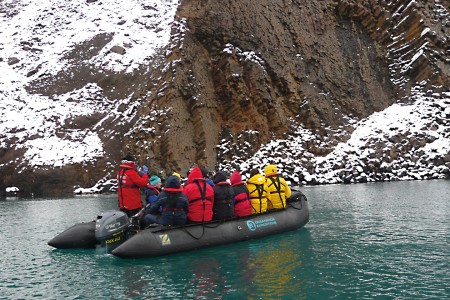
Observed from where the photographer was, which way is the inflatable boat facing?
facing away from the viewer and to the right of the viewer

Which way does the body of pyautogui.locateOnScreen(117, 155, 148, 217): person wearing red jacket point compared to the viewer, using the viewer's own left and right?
facing away from the viewer and to the right of the viewer

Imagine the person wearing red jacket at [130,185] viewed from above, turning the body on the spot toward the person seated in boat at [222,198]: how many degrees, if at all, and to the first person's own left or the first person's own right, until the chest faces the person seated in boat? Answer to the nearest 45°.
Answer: approximately 45° to the first person's own right

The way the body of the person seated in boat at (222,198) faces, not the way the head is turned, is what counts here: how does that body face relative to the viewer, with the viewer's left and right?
facing away from the viewer

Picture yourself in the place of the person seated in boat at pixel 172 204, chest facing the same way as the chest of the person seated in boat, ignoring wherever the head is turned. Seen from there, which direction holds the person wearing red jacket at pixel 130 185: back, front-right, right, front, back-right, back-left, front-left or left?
front-left

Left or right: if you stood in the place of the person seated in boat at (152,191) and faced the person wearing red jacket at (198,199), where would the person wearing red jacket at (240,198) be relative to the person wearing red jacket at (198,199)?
left

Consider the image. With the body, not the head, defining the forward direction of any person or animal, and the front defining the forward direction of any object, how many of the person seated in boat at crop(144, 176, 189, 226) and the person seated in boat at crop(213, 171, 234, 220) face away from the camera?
2

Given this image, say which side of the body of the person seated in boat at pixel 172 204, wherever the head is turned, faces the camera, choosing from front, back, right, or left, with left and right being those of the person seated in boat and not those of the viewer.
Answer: back
